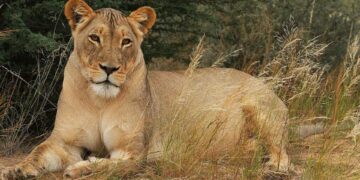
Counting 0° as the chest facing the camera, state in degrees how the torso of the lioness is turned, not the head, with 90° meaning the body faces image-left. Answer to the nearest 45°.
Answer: approximately 45°
